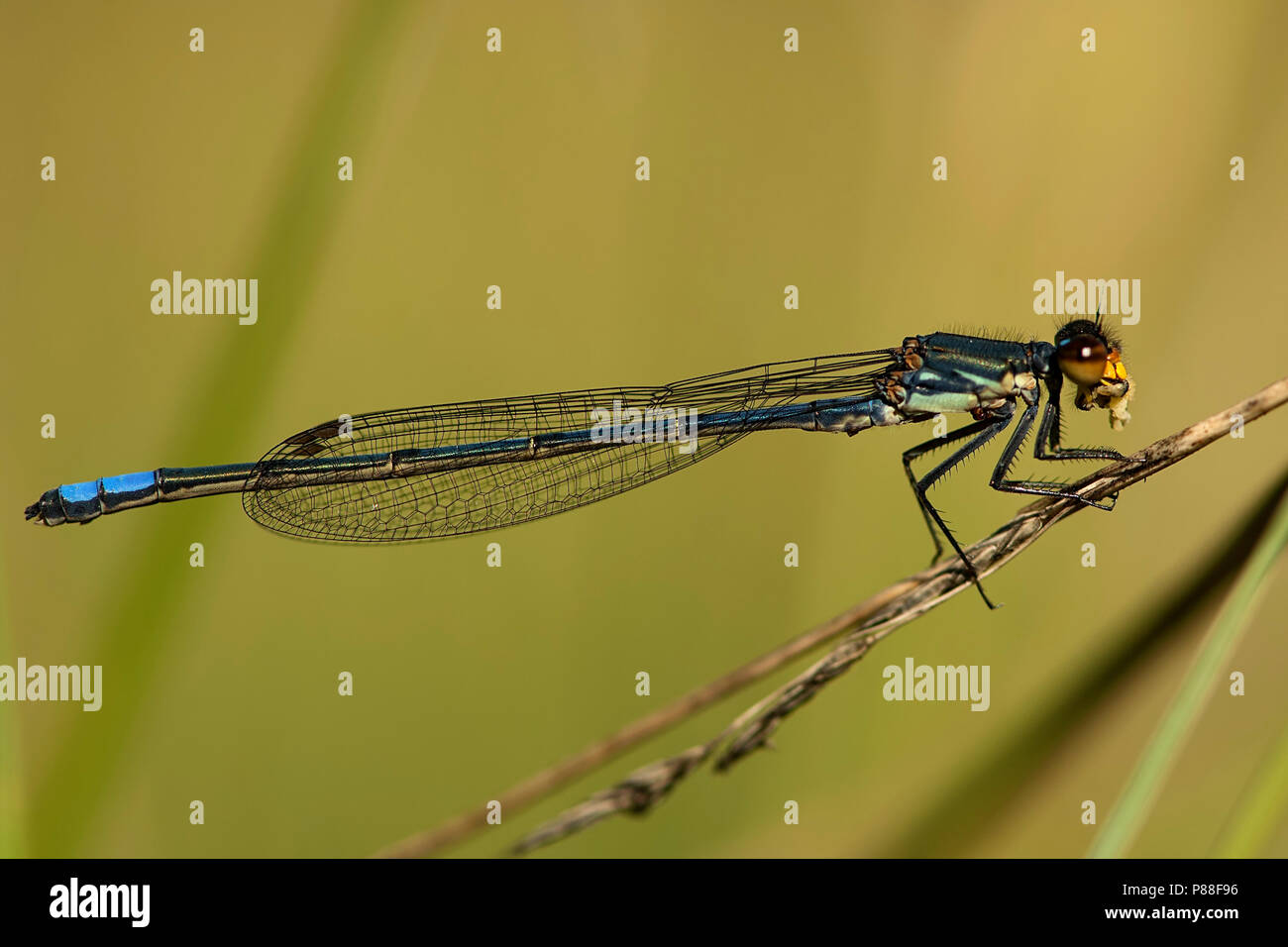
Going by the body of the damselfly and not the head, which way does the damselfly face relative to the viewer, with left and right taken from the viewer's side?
facing to the right of the viewer
